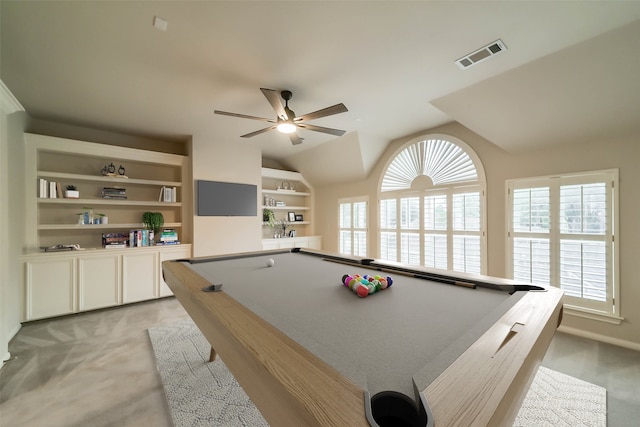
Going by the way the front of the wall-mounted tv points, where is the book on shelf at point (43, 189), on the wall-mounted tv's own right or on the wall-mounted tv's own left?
on the wall-mounted tv's own right

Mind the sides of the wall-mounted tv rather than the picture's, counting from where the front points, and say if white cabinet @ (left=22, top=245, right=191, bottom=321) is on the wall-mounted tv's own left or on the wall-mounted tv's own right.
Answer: on the wall-mounted tv's own right

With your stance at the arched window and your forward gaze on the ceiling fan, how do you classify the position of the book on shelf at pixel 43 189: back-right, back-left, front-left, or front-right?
front-right

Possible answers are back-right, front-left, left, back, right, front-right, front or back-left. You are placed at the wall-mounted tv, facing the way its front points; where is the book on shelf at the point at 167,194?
back-right

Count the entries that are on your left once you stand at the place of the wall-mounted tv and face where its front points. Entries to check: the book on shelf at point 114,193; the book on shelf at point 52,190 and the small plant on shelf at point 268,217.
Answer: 1

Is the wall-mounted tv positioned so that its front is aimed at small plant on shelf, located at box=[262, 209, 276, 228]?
no

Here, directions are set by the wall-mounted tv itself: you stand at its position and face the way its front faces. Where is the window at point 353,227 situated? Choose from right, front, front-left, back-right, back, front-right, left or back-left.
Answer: front-left

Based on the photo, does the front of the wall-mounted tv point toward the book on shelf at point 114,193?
no

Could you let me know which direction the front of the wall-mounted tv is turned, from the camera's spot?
facing the viewer and to the right of the viewer

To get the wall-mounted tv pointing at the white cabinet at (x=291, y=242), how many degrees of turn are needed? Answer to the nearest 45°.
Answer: approximately 90° to its left

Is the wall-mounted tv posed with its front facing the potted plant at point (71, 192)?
no

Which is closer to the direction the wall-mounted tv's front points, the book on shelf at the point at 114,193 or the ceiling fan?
the ceiling fan

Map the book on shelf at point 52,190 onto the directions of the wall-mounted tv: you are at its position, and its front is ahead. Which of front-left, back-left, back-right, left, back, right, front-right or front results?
back-right

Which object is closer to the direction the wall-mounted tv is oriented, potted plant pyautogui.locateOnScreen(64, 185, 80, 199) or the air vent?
the air vent

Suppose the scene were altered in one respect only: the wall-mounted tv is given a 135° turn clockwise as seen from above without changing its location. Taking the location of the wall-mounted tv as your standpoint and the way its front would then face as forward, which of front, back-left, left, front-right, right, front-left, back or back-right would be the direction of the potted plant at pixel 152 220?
front
